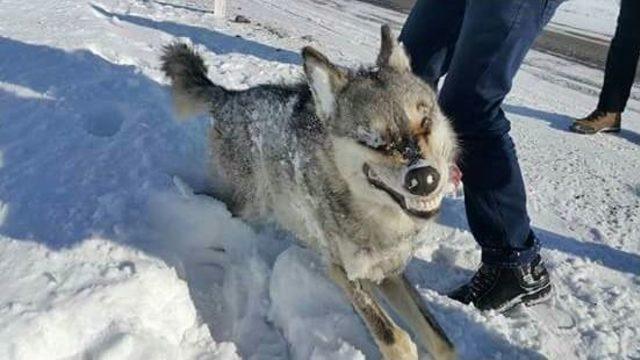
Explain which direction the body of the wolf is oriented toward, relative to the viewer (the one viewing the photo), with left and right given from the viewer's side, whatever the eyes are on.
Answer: facing the viewer and to the right of the viewer

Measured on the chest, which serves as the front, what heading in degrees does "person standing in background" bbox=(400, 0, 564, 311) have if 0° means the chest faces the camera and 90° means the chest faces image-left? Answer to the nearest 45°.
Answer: approximately 90°

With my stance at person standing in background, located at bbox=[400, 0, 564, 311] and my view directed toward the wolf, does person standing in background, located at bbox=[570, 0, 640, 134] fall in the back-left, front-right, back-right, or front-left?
back-right

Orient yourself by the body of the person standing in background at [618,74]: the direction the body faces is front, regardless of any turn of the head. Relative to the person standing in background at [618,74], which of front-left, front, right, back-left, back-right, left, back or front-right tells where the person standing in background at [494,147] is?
left

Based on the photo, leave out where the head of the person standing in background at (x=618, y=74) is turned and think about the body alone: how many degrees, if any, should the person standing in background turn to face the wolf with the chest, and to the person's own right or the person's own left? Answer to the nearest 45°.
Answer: approximately 90° to the person's own left

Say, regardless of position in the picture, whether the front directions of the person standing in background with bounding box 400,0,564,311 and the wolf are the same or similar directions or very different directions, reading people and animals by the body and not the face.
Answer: very different directions

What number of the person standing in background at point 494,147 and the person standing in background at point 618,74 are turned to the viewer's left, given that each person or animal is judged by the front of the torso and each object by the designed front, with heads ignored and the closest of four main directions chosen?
2

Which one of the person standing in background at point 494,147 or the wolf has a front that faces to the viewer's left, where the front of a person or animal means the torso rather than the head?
the person standing in background

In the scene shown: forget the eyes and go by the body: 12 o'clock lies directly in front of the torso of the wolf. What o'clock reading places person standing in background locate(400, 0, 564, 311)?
The person standing in background is roughly at 10 o'clock from the wolf.

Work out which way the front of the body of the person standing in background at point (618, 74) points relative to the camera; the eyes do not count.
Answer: to the viewer's left

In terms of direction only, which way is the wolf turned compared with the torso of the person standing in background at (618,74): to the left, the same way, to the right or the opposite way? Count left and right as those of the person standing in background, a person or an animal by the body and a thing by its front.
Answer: the opposite way
